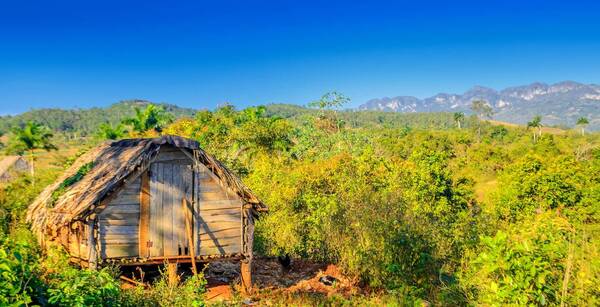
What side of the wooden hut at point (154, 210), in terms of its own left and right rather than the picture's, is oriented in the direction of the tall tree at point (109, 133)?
back

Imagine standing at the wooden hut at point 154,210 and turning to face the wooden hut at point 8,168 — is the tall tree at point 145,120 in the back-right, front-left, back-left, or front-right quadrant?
front-right

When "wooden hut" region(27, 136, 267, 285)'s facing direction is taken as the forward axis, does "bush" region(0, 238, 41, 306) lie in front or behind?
in front

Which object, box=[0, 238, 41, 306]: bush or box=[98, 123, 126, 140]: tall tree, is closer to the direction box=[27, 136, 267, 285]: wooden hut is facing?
the bush

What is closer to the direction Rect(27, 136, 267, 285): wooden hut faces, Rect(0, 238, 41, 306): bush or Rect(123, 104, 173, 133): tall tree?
the bush

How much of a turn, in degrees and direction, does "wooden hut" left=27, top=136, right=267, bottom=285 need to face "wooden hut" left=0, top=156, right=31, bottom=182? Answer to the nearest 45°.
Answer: approximately 180°

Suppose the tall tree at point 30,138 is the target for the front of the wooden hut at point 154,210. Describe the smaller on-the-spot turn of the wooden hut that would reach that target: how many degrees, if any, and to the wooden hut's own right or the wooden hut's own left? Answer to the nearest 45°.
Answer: approximately 180°

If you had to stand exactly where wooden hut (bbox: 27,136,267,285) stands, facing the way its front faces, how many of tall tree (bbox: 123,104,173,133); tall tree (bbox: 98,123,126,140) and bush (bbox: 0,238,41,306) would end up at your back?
2

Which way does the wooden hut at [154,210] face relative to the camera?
toward the camera

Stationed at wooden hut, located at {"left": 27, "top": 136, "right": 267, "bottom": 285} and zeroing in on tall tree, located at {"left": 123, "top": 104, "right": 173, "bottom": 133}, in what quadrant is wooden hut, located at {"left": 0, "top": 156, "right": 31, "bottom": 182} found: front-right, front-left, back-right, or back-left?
front-left

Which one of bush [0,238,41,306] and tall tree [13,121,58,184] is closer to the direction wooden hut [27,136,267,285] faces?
the bush

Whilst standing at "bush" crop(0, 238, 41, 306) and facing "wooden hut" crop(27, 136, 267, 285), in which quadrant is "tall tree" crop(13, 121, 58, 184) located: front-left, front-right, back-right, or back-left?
front-left

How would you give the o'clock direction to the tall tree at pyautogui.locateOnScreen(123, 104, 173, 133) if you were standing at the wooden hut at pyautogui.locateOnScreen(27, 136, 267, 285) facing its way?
The tall tree is roughly at 6 o'clock from the wooden hut.

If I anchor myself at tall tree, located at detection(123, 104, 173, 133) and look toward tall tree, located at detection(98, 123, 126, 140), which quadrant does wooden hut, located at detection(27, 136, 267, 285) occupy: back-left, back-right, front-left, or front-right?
front-left

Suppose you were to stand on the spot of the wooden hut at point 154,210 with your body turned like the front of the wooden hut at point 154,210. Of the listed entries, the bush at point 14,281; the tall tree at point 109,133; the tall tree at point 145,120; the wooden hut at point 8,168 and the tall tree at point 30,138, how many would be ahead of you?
1
